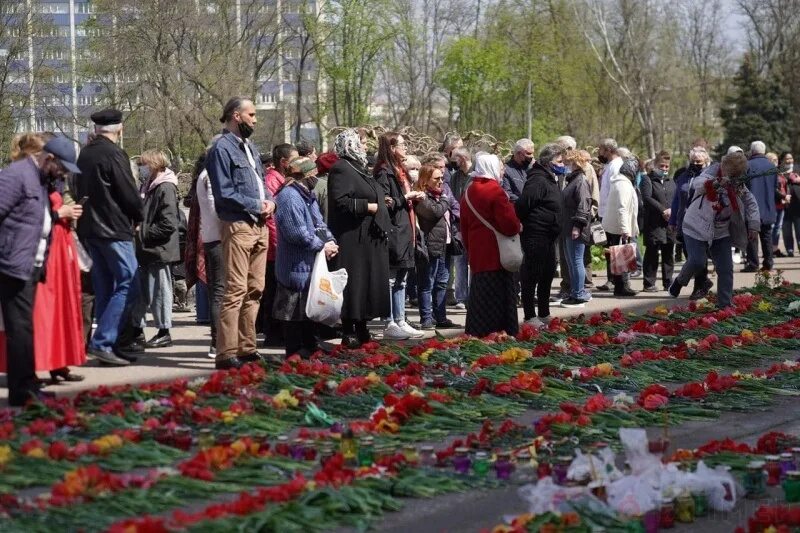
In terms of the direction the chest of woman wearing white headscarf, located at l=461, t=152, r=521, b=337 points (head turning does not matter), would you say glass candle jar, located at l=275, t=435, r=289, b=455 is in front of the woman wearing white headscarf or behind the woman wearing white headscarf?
behind

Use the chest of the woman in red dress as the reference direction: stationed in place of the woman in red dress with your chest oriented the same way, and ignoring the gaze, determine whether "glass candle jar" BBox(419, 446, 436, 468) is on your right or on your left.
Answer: on your right

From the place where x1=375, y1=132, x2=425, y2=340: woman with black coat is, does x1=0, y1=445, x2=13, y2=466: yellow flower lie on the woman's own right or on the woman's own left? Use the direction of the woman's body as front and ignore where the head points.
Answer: on the woman's own right

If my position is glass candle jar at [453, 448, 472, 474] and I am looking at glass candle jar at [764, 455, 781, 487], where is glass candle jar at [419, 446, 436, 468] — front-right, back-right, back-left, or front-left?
back-left

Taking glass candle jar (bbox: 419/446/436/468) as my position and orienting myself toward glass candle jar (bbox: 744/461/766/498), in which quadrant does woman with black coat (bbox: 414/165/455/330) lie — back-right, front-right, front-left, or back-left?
back-left

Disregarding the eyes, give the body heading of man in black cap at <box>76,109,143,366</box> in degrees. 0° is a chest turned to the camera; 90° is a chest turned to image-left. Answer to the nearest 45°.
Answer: approximately 225°

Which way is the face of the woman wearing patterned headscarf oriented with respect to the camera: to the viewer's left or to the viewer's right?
to the viewer's right

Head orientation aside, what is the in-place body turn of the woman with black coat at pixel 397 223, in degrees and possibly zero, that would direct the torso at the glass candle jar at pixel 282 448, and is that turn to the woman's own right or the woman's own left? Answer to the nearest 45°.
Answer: approximately 90° to the woman's own right

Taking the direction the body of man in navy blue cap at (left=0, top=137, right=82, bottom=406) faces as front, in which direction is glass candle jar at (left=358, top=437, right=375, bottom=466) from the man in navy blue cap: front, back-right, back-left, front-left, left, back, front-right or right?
front-right

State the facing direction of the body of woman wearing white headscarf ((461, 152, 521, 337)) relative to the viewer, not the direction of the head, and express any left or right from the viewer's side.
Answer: facing away from the viewer and to the right of the viewer

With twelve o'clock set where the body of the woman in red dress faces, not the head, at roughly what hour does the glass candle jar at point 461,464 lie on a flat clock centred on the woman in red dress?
The glass candle jar is roughly at 2 o'clock from the woman in red dress.

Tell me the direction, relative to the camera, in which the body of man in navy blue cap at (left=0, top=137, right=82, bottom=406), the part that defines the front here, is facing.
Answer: to the viewer's right

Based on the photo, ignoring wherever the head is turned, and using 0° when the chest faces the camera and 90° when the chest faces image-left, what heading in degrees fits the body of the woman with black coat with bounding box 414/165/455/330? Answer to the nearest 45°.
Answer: approximately 315°

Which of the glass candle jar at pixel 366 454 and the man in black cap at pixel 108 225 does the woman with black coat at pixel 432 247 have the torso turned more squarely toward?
the glass candle jar
